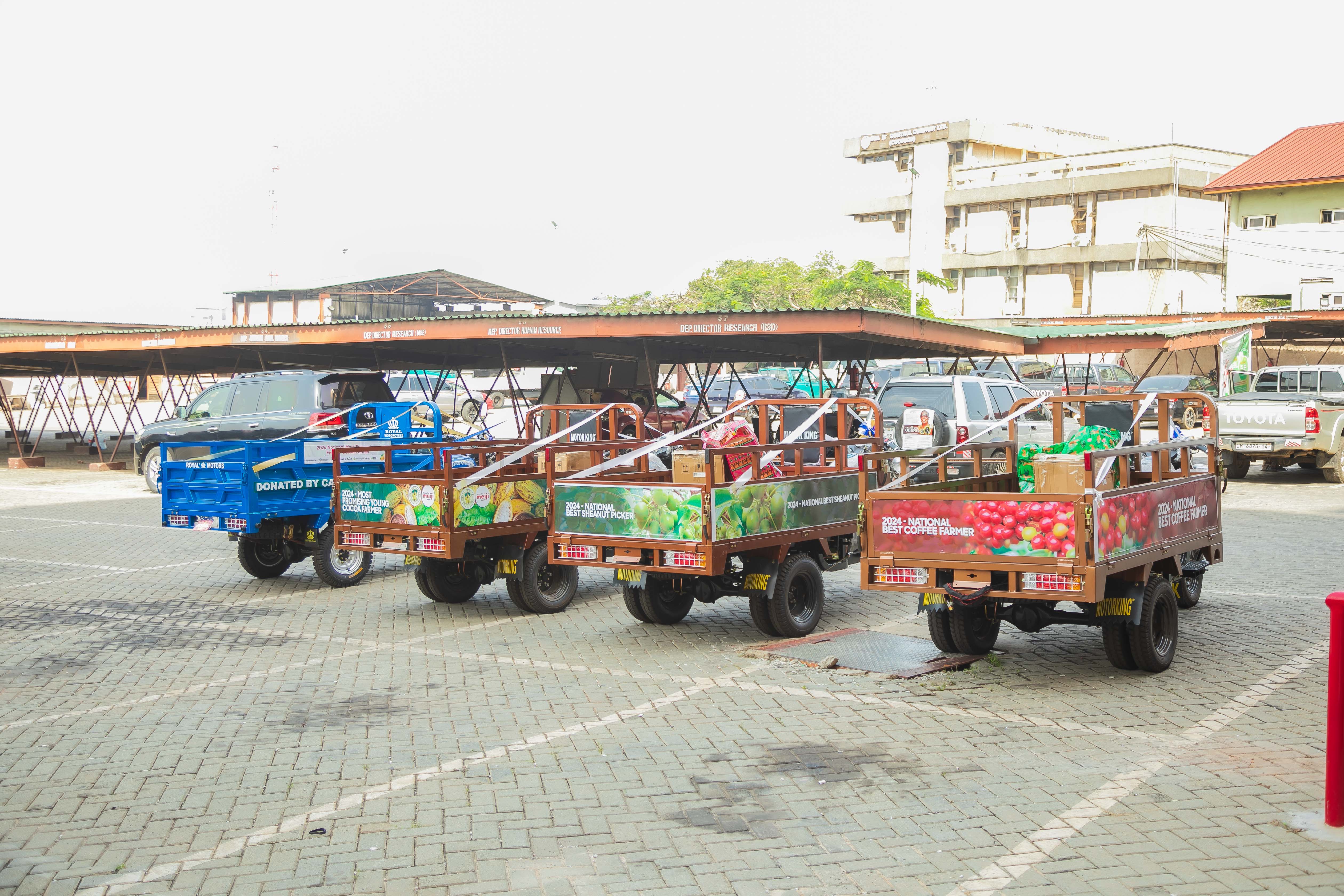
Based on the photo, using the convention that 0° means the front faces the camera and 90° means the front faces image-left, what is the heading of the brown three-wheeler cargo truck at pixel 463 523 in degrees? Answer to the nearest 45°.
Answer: approximately 225°

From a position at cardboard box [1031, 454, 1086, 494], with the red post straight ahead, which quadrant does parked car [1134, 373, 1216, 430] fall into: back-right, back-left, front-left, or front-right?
back-left

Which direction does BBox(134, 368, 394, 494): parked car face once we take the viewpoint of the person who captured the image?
facing away from the viewer and to the left of the viewer

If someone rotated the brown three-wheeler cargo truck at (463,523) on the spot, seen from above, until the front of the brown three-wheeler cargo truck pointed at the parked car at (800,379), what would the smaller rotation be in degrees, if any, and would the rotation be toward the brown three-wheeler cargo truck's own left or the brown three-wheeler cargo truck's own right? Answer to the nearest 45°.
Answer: approximately 45° to the brown three-wheeler cargo truck's own left

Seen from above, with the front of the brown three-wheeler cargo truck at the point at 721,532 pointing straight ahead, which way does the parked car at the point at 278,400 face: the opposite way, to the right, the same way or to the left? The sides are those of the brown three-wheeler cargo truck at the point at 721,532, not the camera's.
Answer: to the left

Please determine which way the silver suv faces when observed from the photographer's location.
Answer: facing away from the viewer and to the right of the viewer

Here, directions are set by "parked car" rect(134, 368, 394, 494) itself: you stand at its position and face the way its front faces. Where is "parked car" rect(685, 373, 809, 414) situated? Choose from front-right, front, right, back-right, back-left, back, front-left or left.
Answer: right

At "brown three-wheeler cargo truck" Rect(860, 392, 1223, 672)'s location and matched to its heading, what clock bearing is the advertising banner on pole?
The advertising banner on pole is roughly at 11 o'clock from the brown three-wheeler cargo truck.

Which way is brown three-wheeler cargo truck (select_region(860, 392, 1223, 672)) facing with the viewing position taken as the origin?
facing away from the viewer and to the right of the viewer

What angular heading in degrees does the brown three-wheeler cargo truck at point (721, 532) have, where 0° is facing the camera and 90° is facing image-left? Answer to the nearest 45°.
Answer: approximately 225°
